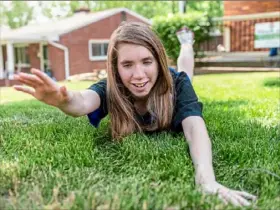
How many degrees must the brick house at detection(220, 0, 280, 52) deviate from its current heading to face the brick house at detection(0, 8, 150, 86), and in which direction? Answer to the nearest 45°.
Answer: approximately 135° to its right

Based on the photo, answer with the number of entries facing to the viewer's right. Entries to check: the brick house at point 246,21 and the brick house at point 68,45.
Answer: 0

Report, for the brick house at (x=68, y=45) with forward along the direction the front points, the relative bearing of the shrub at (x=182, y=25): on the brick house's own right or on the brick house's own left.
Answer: on the brick house's own left

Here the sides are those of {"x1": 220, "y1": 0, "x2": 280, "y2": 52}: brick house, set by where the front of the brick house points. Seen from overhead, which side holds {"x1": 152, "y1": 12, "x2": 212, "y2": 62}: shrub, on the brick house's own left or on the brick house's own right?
on the brick house's own right

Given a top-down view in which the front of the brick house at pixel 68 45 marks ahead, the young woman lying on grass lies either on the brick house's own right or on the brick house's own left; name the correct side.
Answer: on the brick house's own left

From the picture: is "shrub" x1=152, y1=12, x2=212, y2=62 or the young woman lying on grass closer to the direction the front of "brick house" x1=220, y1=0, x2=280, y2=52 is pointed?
the young woman lying on grass

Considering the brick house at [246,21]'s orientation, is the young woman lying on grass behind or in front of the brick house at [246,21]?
in front

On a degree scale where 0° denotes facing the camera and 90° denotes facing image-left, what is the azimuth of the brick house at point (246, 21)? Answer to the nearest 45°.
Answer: approximately 0°

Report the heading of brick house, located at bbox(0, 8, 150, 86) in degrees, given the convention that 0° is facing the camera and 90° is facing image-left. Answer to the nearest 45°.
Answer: approximately 45°
